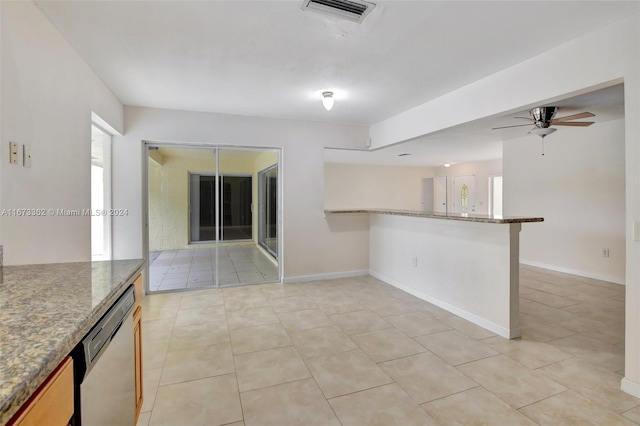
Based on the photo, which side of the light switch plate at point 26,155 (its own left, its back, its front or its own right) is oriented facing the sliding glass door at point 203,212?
left

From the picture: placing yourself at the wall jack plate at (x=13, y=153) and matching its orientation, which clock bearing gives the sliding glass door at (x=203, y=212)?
The sliding glass door is roughly at 9 o'clock from the wall jack plate.

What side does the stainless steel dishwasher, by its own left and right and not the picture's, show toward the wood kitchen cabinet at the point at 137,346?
left

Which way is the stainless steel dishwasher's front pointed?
to the viewer's right

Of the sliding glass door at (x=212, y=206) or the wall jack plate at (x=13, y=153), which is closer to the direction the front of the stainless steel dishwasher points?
the sliding glass door

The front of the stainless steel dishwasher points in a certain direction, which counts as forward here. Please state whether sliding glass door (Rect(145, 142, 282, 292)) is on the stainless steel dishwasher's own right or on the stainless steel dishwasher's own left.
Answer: on the stainless steel dishwasher's own left

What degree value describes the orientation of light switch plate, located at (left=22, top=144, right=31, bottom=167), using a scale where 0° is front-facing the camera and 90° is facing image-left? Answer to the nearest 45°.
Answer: approximately 315°
